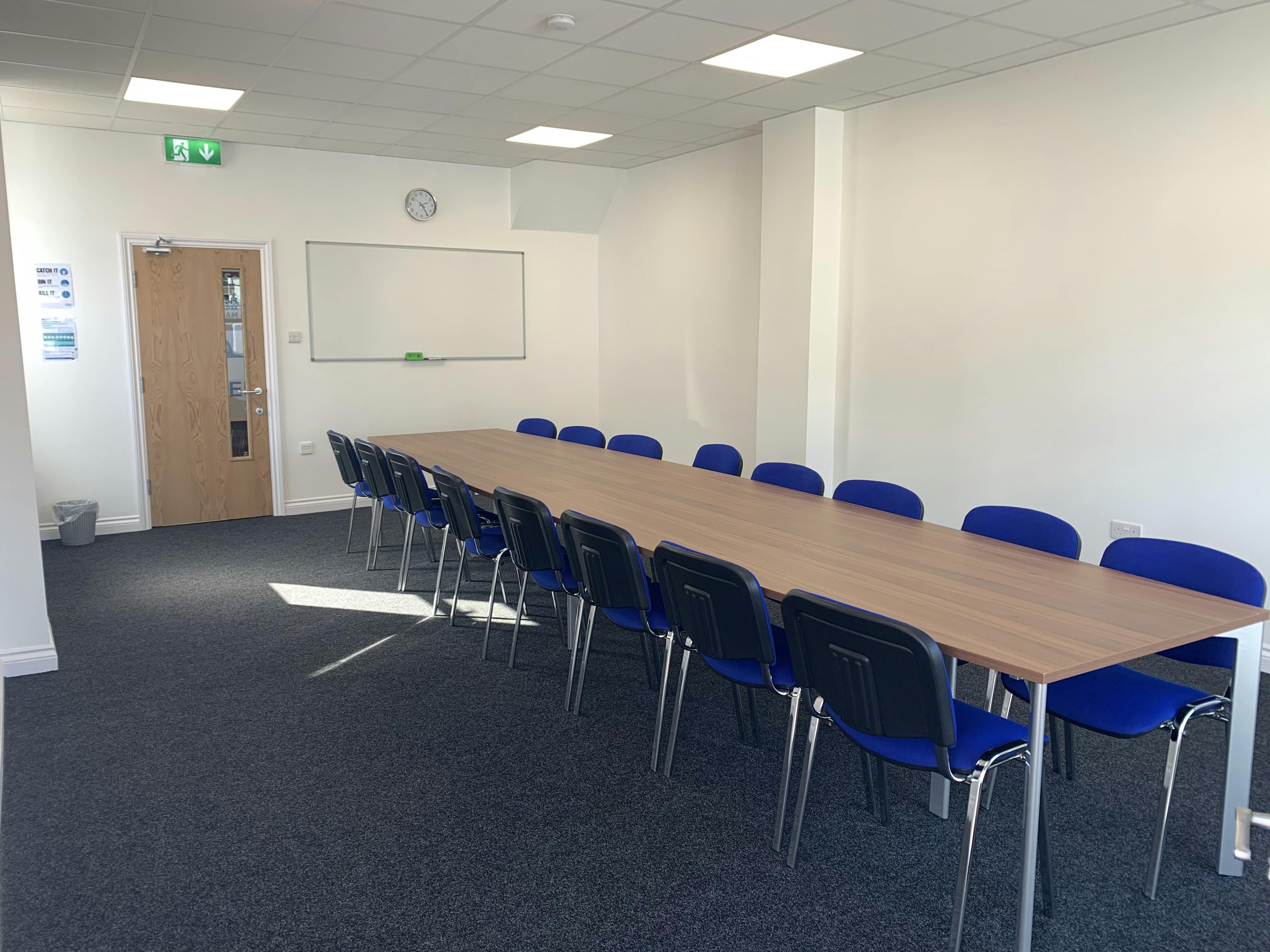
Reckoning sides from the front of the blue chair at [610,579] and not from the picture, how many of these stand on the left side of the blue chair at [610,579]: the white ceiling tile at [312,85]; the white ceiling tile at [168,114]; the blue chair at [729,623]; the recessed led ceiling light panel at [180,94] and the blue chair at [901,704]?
3

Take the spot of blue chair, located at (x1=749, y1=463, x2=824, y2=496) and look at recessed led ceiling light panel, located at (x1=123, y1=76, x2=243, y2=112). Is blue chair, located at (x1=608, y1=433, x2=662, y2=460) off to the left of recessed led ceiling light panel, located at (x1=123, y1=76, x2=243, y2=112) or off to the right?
right

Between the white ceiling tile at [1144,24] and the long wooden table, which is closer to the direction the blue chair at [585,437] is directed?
the long wooden table

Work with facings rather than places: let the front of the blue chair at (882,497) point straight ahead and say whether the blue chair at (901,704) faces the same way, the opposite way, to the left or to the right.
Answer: the opposite way

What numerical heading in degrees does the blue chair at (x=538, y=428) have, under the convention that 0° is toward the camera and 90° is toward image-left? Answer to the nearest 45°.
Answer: approximately 45°

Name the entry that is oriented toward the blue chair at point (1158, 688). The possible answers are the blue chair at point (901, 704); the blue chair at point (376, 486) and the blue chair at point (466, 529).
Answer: the blue chair at point (901, 704)

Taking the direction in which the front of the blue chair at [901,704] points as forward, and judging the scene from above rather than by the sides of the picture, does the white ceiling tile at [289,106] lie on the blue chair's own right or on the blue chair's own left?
on the blue chair's own left

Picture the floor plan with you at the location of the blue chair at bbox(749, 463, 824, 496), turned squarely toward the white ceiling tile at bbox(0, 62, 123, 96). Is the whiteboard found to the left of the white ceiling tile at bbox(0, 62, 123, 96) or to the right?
right

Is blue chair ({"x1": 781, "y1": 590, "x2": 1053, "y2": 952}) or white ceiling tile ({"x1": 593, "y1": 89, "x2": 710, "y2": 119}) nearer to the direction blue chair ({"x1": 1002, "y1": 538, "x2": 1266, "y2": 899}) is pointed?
the blue chair
